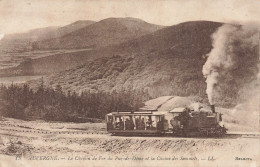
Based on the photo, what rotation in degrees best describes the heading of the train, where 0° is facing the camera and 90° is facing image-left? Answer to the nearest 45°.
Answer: approximately 270°

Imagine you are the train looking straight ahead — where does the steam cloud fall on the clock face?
The steam cloud is roughly at 12 o'clock from the train.
